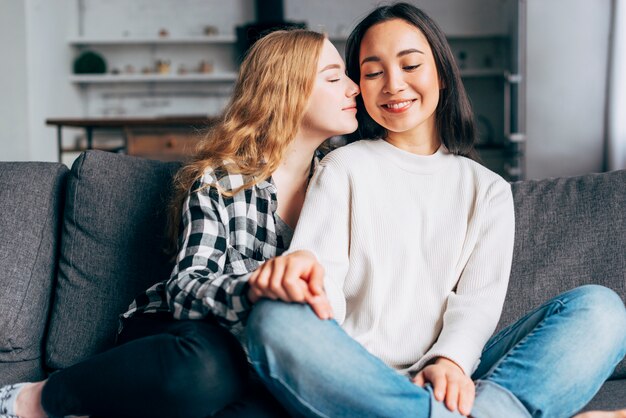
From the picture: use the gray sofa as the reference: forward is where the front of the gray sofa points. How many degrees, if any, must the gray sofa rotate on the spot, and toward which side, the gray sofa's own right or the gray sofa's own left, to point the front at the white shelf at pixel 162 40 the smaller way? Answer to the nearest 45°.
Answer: approximately 180°

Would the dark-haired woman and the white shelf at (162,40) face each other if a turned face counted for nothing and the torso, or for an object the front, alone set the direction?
no

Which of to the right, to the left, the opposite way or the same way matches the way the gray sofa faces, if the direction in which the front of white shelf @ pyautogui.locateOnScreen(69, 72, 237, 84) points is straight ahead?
the same way

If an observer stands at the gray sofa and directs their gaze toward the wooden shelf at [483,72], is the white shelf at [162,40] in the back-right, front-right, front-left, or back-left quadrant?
front-left

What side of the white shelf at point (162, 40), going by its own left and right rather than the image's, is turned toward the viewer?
front

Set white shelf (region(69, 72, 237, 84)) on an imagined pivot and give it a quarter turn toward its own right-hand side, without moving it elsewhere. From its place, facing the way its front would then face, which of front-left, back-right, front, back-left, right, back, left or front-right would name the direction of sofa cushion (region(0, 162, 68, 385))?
left

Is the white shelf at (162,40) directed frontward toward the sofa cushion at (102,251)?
yes

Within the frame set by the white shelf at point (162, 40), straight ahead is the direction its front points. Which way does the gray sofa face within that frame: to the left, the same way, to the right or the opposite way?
the same way

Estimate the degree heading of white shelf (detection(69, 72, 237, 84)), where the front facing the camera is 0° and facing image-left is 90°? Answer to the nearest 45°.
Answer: approximately 0°

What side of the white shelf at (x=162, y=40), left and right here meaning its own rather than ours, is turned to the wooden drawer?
front

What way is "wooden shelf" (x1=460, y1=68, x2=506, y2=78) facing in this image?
toward the camera

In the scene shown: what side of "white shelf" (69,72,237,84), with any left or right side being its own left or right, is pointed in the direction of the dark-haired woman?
front

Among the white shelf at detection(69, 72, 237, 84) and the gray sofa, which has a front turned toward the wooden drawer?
the white shelf

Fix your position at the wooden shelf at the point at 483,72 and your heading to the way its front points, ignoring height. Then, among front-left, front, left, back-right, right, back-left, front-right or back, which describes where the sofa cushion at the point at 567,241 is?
front

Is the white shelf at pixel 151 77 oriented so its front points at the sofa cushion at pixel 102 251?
yes

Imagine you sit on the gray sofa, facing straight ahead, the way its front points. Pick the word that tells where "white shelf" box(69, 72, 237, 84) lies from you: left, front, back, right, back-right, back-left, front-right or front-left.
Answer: back

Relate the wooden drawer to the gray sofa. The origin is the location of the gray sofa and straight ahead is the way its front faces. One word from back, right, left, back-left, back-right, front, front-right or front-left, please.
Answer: back

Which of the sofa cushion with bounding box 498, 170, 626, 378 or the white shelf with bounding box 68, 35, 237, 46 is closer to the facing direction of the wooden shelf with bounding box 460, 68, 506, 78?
the sofa cushion

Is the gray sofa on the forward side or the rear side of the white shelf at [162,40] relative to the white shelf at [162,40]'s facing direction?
on the forward side

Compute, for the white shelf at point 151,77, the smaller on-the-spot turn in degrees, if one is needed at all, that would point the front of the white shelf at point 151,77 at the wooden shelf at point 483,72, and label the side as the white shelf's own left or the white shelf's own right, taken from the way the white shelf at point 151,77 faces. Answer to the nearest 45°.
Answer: approximately 90° to the white shelf's own left

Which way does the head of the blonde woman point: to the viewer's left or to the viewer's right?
to the viewer's right

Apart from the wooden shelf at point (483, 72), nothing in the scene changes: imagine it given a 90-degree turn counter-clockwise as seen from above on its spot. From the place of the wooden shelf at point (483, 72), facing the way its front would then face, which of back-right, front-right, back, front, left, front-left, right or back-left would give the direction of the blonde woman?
right

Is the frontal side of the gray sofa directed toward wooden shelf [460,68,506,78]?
no
